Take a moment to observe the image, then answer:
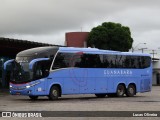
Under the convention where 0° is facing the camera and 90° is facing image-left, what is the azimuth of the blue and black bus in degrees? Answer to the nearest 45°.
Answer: approximately 45°
